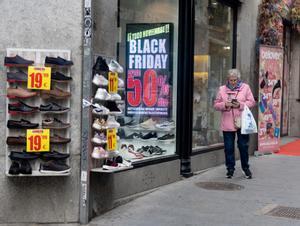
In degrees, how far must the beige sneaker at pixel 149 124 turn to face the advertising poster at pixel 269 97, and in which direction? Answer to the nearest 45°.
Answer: approximately 135° to its right

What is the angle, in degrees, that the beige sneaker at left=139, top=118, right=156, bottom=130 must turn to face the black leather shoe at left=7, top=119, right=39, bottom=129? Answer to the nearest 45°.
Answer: approximately 45° to its left

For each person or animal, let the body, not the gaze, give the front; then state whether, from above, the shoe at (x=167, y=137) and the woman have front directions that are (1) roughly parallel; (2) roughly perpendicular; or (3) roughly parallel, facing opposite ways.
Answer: roughly perpendicular

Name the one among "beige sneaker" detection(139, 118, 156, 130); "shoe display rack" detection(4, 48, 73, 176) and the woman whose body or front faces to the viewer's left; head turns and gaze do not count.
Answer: the beige sneaker

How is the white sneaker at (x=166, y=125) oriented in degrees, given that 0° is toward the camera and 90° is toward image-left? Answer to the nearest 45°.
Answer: approximately 90°

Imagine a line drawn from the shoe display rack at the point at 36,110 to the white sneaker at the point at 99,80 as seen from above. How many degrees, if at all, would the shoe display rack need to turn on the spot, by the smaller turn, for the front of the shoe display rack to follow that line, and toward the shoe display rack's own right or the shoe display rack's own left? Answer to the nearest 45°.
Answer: approximately 90° to the shoe display rack's own left

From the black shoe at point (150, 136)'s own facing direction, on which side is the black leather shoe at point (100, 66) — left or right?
on its left

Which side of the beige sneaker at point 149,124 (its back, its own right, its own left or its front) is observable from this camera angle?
left
